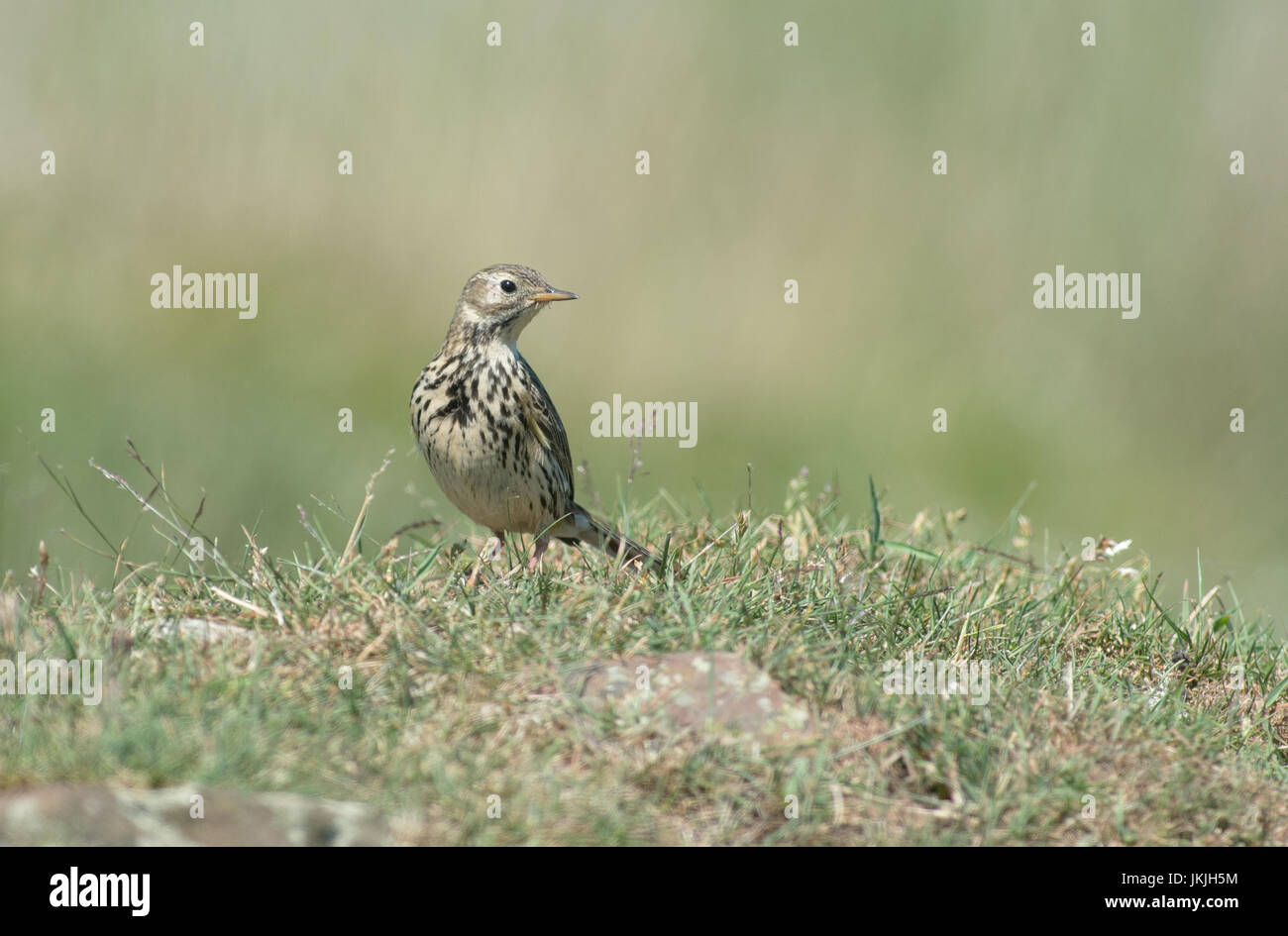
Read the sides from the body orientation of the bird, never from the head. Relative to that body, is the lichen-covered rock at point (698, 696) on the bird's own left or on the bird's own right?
on the bird's own left

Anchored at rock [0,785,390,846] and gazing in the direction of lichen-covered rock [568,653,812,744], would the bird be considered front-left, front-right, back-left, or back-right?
front-left

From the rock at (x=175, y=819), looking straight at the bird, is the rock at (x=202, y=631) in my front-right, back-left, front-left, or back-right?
front-left

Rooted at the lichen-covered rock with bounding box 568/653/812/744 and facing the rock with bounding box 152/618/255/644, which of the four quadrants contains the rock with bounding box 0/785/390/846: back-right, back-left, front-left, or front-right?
front-left

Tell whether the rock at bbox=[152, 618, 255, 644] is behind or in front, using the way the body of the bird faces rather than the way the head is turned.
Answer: in front

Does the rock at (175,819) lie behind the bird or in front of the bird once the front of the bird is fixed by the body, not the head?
in front

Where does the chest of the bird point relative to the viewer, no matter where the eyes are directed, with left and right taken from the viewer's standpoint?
facing the viewer and to the left of the viewer
